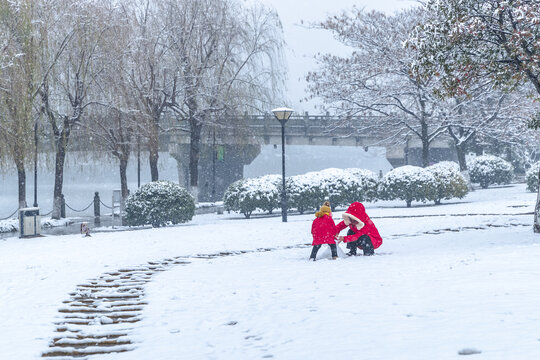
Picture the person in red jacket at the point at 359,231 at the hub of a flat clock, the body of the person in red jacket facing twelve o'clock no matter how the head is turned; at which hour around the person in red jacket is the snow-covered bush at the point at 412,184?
The snow-covered bush is roughly at 5 o'clock from the person in red jacket.

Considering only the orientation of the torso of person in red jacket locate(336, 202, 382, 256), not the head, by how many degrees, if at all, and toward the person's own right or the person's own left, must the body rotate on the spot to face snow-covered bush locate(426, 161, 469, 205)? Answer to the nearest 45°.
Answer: approximately 135° to the person's own right

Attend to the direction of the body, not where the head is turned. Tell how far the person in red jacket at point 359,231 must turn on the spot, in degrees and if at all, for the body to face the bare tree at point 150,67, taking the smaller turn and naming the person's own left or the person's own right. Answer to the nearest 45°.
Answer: approximately 90° to the person's own right

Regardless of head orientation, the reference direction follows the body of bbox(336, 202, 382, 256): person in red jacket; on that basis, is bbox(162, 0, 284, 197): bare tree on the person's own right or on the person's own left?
on the person's own right

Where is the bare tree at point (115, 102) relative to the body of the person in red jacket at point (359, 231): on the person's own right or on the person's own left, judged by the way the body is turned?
on the person's own right

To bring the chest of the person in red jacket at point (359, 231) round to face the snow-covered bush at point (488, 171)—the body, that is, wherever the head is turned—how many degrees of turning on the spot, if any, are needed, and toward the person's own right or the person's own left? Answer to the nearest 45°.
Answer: approximately 135° to the person's own right

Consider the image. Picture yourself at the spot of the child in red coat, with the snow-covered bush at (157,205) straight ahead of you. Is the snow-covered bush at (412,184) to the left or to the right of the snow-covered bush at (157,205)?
right

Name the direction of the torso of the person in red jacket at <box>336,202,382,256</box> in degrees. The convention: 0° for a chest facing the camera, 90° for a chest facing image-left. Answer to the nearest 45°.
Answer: approximately 45°

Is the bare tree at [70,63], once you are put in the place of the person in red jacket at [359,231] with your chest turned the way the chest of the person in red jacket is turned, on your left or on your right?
on your right

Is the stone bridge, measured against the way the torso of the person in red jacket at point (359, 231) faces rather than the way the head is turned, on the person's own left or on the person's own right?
on the person's own right

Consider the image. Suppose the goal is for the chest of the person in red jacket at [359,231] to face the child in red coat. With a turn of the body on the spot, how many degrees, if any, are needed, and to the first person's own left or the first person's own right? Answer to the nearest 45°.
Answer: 0° — they already face them

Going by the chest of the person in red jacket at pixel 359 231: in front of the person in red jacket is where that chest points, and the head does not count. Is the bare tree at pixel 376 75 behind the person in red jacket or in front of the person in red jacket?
behind

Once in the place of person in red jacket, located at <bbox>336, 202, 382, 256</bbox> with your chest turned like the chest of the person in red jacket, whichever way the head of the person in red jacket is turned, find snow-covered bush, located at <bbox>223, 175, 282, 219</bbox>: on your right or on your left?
on your right
